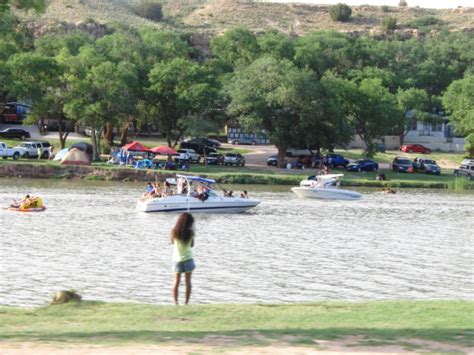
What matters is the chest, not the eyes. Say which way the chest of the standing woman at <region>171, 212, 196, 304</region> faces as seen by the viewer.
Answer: away from the camera
